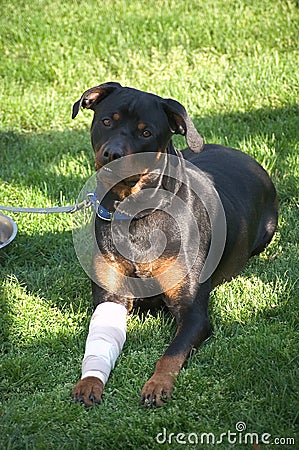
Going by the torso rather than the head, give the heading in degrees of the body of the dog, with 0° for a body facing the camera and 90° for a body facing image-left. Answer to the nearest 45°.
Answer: approximately 45°

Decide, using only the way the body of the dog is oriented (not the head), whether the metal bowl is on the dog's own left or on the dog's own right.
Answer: on the dog's own right
